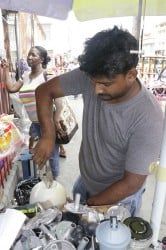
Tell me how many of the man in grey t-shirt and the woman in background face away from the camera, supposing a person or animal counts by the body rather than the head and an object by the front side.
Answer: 0

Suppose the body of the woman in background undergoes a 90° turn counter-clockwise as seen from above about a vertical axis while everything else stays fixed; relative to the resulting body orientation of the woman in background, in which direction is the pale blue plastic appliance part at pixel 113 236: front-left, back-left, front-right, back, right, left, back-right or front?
front-right

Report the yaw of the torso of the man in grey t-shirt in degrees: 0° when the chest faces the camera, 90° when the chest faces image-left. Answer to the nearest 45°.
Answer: approximately 45°

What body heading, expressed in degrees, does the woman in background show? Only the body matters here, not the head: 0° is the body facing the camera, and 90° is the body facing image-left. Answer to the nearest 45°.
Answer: approximately 45°

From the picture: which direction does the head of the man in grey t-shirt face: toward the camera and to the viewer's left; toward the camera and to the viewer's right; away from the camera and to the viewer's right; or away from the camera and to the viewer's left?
toward the camera and to the viewer's left

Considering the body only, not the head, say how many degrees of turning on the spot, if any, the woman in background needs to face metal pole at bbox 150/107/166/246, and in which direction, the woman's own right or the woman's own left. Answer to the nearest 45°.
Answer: approximately 45° to the woman's own left

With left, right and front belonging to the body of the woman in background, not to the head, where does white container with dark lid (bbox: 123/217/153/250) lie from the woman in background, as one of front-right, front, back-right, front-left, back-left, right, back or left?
front-left

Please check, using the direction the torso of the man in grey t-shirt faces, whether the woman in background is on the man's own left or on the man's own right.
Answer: on the man's own right
